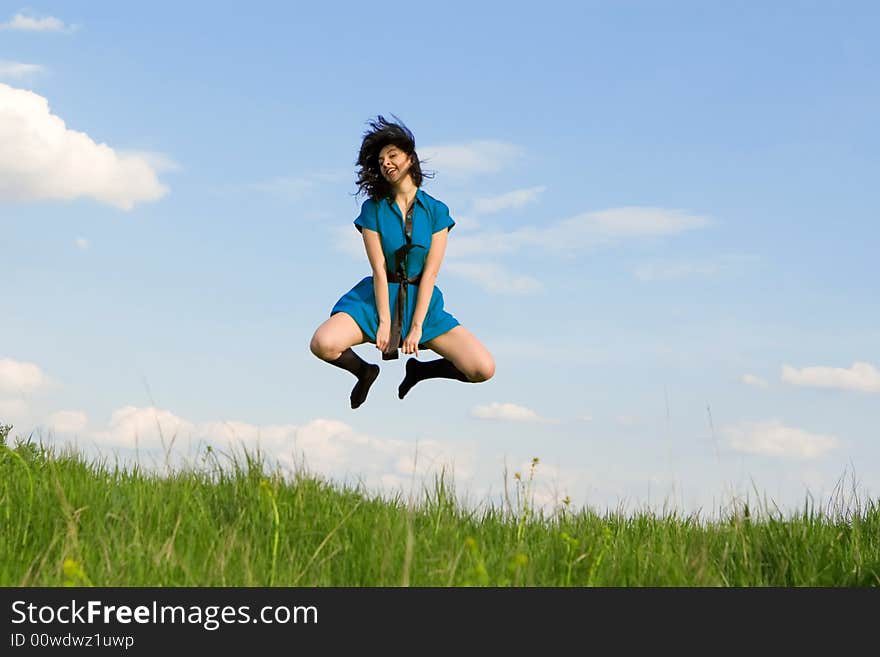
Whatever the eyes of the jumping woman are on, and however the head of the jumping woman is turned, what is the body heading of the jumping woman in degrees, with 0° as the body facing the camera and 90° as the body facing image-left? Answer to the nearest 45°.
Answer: approximately 0°
